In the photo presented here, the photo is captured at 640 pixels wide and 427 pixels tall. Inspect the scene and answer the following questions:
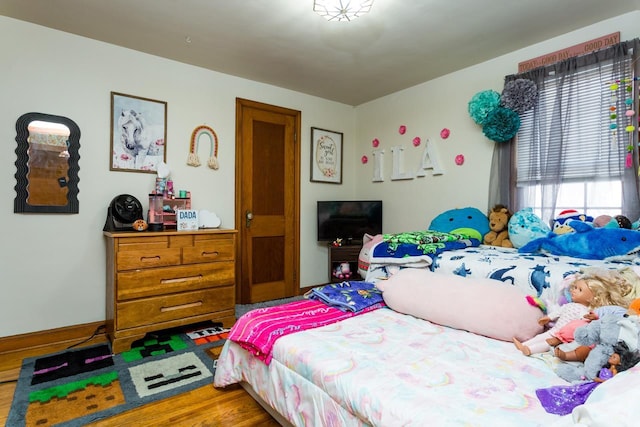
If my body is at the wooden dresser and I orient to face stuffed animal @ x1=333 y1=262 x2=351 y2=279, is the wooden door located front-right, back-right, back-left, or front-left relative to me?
front-left

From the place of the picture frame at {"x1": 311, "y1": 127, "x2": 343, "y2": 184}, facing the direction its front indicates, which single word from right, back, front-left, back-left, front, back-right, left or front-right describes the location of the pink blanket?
front-right

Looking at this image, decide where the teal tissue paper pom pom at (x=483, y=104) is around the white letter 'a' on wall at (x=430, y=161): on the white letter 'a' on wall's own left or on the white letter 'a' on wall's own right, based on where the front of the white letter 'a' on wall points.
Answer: on the white letter 'a' on wall's own left

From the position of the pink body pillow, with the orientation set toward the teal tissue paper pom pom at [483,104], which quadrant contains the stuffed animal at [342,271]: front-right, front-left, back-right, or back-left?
front-left

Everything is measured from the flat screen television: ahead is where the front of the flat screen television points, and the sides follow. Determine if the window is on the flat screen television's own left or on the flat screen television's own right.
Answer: on the flat screen television's own left

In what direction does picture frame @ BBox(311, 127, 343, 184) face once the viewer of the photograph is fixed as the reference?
facing the viewer and to the right of the viewer

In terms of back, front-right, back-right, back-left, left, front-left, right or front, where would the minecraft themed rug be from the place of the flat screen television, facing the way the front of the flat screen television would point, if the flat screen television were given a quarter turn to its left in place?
back-right

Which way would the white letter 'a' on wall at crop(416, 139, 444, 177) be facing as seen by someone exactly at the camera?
facing the viewer and to the left of the viewer

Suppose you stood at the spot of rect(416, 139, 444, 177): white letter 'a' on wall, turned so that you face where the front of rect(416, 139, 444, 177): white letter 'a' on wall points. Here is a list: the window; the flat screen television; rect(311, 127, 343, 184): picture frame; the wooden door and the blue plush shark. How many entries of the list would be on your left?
2

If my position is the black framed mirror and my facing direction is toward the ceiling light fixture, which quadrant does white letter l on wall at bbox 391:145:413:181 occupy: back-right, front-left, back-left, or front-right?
front-left

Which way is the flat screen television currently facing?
toward the camera

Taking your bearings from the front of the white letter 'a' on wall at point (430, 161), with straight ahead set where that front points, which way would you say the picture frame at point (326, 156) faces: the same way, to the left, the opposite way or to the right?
to the left

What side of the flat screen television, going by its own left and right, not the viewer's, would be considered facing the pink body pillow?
front

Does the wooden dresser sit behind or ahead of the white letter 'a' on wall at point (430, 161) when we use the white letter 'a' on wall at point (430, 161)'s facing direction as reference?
ahead

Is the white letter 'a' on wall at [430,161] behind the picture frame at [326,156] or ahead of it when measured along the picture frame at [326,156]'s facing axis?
ahead

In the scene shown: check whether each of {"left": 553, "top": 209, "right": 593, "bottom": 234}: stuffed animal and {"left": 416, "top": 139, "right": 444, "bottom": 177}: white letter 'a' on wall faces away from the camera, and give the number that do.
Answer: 0

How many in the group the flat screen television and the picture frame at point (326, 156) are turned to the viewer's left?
0
